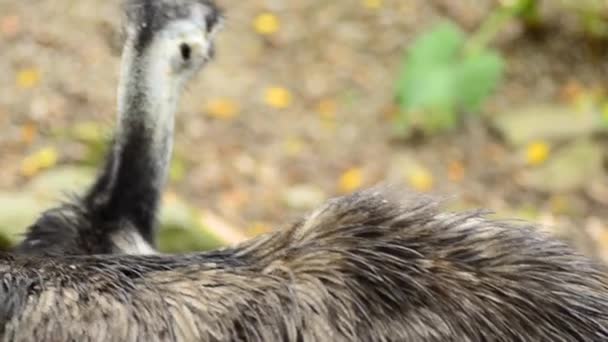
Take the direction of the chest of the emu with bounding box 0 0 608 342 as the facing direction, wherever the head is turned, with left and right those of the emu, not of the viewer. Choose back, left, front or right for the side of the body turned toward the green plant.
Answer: right

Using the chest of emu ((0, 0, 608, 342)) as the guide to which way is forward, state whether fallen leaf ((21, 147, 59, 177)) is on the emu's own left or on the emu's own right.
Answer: on the emu's own right

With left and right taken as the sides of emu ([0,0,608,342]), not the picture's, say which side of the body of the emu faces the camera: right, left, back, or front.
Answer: left

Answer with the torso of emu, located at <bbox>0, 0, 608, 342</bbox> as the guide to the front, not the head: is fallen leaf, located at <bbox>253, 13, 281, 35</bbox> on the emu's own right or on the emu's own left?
on the emu's own right

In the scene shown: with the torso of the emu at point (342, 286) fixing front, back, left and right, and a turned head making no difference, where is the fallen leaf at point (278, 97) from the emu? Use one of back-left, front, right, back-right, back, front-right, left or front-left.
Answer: right
